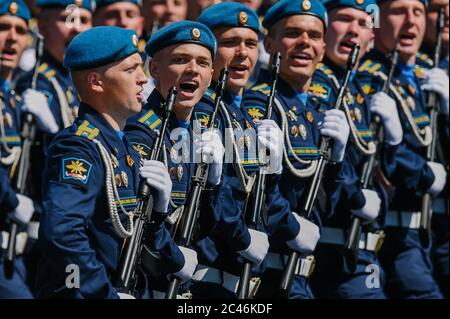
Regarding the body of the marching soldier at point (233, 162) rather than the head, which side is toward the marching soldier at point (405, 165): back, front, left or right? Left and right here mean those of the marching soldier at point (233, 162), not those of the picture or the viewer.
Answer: left

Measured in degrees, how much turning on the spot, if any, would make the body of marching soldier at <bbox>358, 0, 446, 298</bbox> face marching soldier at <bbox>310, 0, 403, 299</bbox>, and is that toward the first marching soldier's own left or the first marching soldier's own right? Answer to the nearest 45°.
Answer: approximately 90° to the first marching soldier's own right

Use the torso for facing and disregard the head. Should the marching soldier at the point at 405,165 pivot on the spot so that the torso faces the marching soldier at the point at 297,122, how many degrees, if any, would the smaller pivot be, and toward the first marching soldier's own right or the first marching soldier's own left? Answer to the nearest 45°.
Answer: approximately 90° to the first marching soldier's own right

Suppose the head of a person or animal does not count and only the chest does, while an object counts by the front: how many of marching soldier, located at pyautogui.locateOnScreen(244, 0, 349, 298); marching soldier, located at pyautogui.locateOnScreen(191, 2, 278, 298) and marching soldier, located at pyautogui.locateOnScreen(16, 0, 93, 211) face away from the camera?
0
